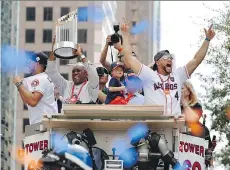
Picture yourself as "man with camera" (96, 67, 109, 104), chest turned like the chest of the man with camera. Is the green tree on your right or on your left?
on your left

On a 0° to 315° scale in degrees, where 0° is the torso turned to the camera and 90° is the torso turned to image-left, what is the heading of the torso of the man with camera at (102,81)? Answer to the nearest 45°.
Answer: approximately 315°

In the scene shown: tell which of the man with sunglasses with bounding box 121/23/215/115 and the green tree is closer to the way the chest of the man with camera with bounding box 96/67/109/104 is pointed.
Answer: the man with sunglasses
